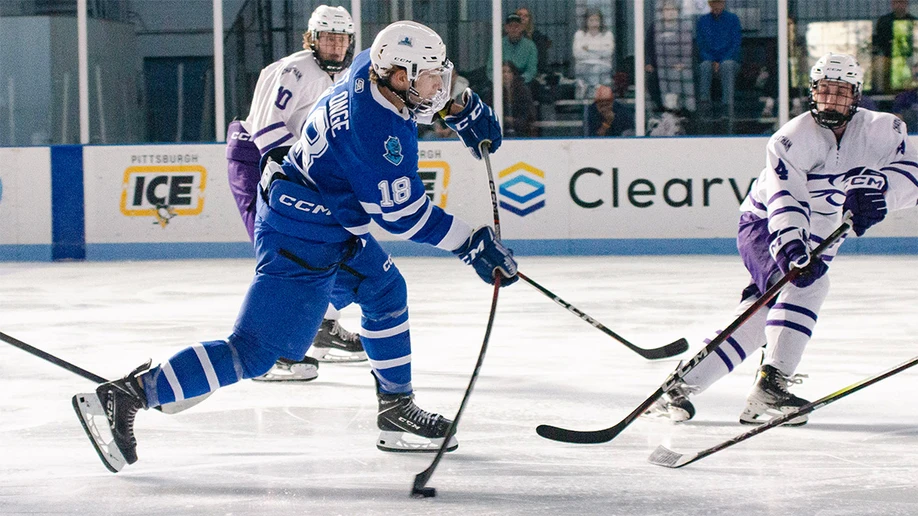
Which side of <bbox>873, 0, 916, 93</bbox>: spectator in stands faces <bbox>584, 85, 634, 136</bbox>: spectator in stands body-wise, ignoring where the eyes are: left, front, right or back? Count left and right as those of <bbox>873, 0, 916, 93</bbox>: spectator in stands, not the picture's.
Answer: right

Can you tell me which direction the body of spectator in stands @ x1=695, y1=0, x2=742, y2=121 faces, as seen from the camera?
toward the camera

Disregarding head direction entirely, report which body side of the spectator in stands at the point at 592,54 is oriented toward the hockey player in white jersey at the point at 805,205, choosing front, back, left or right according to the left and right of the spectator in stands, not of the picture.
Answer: front

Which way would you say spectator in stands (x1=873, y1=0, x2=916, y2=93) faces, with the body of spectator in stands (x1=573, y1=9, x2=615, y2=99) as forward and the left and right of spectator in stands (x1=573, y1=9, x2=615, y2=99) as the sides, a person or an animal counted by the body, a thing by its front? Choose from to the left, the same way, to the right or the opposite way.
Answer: the same way

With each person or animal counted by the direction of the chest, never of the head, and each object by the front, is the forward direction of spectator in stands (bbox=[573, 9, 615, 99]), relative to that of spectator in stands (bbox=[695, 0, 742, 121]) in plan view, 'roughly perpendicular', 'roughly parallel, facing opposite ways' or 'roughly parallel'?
roughly parallel

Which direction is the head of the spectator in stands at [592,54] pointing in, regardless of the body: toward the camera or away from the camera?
toward the camera

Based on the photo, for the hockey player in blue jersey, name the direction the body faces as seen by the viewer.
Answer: to the viewer's right

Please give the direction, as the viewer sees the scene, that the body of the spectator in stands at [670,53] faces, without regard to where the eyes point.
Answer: toward the camera

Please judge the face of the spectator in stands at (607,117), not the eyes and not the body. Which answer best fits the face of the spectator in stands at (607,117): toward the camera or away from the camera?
toward the camera

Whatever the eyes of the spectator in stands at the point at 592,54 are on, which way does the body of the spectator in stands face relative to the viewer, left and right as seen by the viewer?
facing the viewer

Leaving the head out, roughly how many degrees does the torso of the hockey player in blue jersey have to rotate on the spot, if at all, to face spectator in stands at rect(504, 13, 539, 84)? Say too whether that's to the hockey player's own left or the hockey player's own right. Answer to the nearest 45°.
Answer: approximately 90° to the hockey player's own left

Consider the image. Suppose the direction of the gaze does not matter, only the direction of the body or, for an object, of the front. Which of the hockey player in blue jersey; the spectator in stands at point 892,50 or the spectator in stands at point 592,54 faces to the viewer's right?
the hockey player in blue jersey

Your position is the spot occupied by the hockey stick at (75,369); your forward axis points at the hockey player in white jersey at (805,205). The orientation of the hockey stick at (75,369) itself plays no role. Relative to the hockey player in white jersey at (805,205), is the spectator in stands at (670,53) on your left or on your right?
left

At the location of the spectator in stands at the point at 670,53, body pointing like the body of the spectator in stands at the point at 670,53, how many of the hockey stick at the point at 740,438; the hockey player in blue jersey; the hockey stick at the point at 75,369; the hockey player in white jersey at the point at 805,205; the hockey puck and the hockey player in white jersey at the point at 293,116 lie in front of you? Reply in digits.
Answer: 6

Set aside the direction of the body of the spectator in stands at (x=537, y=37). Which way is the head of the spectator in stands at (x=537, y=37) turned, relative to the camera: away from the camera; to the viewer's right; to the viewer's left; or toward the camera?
toward the camera

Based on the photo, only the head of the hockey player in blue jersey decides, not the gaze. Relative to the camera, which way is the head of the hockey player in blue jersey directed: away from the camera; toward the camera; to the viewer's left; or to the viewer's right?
to the viewer's right
